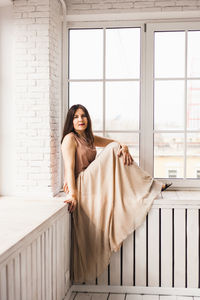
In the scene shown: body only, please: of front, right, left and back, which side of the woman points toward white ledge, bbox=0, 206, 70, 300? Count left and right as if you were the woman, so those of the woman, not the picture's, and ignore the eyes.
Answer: right

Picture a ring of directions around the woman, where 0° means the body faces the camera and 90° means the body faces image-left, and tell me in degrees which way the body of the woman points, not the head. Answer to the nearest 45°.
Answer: approximately 315°

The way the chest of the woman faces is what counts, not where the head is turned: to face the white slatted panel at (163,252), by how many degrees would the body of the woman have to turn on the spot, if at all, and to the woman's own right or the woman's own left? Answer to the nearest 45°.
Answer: approximately 45° to the woman's own left
